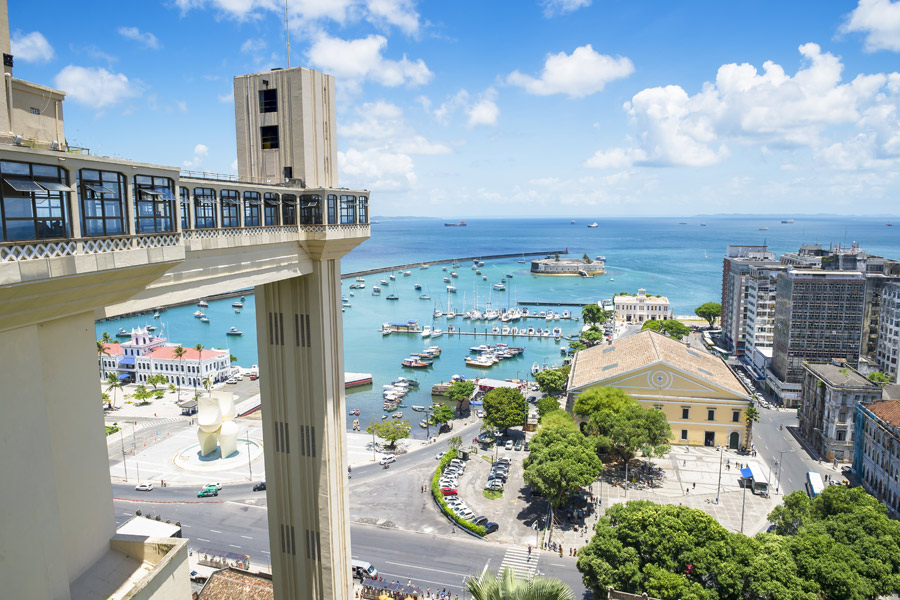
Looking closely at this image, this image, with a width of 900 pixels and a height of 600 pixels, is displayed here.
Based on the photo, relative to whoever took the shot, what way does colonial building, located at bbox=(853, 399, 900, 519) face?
facing the viewer and to the left of the viewer

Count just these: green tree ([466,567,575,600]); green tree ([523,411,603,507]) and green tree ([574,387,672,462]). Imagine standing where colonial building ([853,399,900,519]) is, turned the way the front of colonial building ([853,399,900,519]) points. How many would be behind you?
0

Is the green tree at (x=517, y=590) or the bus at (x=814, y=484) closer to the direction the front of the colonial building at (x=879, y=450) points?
the bus

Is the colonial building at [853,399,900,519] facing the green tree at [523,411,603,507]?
yes

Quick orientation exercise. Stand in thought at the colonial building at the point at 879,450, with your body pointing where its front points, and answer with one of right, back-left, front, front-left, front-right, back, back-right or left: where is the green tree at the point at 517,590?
front-left

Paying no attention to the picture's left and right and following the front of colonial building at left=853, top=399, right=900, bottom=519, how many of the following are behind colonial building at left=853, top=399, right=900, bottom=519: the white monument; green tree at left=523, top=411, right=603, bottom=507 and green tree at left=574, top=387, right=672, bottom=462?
0

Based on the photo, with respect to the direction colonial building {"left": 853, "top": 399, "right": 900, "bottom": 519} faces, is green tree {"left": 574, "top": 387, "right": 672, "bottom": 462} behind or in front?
in front

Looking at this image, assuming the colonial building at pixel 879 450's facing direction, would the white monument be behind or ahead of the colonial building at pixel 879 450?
ahead

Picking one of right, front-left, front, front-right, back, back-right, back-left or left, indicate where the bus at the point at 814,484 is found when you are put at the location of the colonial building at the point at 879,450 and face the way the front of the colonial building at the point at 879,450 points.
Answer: front
